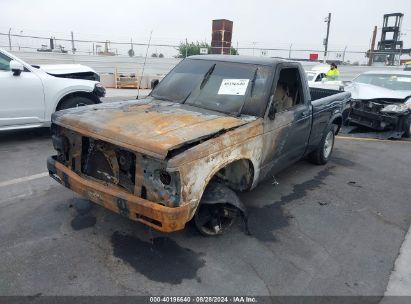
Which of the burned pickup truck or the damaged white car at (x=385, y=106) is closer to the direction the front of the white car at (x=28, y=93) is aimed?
the damaged white car

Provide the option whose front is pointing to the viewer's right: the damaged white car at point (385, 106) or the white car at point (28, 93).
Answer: the white car

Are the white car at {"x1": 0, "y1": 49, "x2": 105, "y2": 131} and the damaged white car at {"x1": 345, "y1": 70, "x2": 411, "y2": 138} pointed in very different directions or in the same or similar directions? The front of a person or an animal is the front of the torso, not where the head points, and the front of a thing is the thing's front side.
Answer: very different directions

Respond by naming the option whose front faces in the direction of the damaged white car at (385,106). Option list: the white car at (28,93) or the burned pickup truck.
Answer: the white car

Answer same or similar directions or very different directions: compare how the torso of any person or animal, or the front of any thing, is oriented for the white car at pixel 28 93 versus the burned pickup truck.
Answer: very different directions

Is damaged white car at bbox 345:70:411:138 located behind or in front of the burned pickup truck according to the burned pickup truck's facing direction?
behind

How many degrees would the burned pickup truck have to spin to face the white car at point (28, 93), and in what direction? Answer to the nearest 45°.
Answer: approximately 90° to its right

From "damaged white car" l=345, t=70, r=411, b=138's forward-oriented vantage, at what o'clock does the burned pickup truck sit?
The burned pickup truck is roughly at 11 o'clock from the damaged white car.

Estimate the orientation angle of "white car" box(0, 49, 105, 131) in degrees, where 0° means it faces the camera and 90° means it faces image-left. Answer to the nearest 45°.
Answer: approximately 270°
